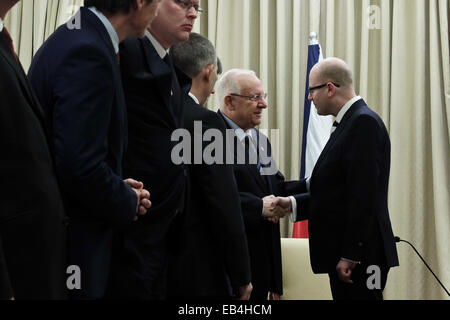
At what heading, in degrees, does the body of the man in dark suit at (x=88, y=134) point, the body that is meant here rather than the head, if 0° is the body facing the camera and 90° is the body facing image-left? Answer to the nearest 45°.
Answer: approximately 270°

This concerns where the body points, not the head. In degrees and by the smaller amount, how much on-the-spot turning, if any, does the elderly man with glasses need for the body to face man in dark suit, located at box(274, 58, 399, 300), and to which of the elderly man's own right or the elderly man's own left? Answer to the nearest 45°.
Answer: approximately 45° to the elderly man's own left

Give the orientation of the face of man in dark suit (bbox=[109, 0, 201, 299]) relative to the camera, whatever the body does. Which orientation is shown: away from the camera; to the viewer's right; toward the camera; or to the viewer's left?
to the viewer's right

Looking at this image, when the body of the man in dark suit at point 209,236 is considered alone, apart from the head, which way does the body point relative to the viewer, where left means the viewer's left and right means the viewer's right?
facing away from the viewer and to the right of the viewer

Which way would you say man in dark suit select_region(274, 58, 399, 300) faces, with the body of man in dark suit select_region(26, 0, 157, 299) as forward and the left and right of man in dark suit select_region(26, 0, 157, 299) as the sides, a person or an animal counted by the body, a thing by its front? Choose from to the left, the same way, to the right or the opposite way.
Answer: the opposite way

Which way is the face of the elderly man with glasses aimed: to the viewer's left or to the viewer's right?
to the viewer's right

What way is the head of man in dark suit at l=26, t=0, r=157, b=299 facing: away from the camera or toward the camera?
away from the camera

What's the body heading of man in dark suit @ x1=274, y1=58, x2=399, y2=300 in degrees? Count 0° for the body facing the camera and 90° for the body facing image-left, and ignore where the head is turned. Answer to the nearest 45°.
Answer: approximately 90°

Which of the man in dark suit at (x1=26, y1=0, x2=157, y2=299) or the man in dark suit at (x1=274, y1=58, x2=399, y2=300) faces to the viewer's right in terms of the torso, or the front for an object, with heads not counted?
the man in dark suit at (x1=26, y1=0, x2=157, y2=299)

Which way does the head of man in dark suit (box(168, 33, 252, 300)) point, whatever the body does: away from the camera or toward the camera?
away from the camera
